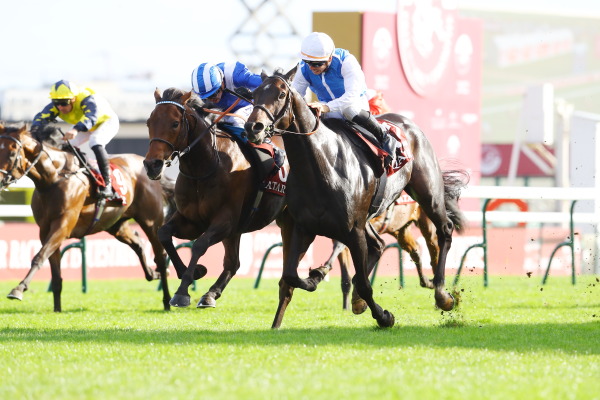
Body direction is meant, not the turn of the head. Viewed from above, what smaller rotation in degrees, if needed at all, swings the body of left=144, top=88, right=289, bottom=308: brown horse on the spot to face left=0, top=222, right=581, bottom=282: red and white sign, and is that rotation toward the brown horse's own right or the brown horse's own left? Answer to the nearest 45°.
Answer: approximately 135° to the brown horse's own right

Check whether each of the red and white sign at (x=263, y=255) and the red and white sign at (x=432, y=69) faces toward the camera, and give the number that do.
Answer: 2

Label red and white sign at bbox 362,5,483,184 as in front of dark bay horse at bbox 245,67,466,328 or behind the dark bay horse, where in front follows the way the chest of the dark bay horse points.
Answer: behind

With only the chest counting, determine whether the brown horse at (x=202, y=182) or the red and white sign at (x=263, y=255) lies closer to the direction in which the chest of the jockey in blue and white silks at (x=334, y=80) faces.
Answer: the brown horse

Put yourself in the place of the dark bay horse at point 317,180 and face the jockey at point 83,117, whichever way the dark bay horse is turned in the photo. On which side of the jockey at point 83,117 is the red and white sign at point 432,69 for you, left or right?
right

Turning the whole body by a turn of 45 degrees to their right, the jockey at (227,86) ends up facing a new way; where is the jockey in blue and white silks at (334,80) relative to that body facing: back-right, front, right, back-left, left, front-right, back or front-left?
back-left

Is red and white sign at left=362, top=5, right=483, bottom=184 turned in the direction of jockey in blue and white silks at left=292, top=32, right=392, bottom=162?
yes

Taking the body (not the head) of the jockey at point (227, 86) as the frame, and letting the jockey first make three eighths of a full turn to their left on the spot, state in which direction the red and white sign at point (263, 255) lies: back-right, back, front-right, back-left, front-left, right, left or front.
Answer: left

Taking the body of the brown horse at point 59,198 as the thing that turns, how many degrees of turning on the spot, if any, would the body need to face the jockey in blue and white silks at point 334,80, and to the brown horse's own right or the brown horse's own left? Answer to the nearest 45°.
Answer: approximately 90° to the brown horse's own left

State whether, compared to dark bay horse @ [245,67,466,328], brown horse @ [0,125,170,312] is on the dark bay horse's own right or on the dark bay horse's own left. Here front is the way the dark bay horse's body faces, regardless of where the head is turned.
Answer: on the dark bay horse's own right

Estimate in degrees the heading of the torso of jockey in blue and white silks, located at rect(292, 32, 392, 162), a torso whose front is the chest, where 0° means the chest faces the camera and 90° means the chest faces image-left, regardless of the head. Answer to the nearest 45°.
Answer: approximately 45°
